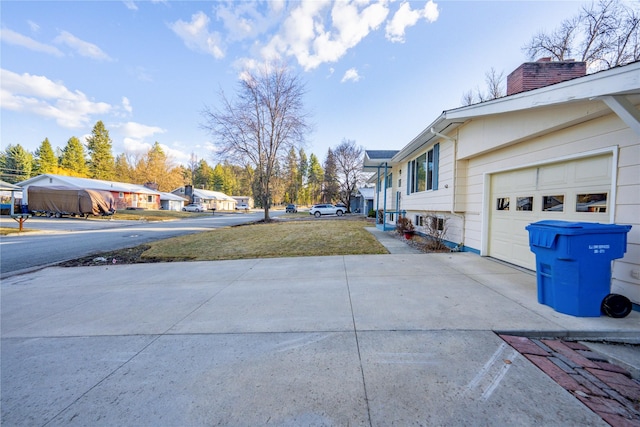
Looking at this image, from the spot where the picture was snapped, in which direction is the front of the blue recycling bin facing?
facing the viewer and to the left of the viewer

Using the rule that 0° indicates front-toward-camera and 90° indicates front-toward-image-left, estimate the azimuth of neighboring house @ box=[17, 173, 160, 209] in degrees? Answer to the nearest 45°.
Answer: approximately 315°

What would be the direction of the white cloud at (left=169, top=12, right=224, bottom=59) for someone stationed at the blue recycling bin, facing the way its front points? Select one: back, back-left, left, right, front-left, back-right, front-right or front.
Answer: front-right

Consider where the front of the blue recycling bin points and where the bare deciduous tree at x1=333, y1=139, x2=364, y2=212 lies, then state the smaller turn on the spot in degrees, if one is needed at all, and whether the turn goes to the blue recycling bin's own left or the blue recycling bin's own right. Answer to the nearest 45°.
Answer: approximately 90° to the blue recycling bin's own right

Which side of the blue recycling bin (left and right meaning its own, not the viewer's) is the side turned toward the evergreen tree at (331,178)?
right

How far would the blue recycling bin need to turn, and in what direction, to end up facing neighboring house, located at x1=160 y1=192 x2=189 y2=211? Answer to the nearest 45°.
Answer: approximately 45° to its right

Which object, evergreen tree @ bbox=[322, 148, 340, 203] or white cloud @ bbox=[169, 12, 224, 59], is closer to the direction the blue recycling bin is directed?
the white cloud

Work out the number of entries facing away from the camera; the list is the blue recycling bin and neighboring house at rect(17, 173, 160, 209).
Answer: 0

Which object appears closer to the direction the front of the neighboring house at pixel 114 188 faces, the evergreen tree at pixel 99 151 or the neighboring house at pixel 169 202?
the neighboring house

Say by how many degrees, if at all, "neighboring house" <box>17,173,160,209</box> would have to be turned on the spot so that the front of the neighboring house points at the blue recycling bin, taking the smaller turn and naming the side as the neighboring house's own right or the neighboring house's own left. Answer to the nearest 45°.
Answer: approximately 45° to the neighboring house's own right

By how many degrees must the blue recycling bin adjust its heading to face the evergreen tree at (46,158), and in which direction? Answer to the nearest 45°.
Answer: approximately 45° to its right

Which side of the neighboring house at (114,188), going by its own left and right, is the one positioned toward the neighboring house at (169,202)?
left

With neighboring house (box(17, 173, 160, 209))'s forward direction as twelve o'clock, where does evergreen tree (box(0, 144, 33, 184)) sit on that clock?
The evergreen tree is roughly at 7 o'clock from the neighboring house.

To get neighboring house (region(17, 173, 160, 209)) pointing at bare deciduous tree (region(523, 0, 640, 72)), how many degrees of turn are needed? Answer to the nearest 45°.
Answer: approximately 45° to its right
